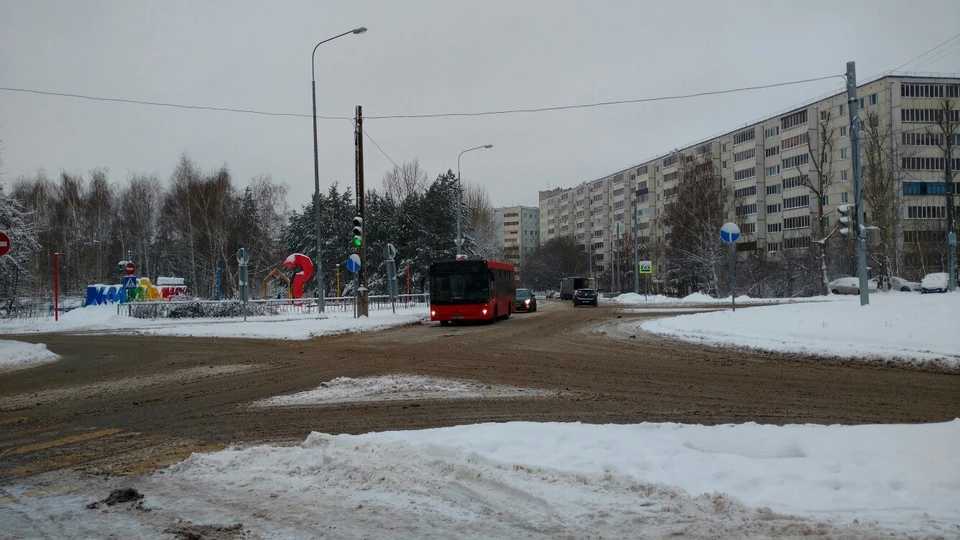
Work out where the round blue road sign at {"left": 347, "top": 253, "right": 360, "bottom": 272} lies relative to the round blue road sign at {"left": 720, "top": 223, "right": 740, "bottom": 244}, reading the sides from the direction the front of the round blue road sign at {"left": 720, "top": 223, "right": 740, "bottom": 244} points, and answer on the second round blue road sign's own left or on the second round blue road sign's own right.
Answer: on the second round blue road sign's own right

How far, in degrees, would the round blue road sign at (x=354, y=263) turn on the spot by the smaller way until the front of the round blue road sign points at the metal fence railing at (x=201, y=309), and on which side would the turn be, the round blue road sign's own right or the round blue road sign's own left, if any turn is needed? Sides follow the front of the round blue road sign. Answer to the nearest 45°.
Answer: approximately 135° to the round blue road sign's own right

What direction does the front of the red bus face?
toward the camera

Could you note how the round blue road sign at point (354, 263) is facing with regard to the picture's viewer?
facing the viewer

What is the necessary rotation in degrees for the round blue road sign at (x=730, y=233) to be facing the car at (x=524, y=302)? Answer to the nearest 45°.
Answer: approximately 135° to its right

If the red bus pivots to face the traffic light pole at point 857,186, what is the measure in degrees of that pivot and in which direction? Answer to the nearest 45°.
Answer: approximately 45° to its left

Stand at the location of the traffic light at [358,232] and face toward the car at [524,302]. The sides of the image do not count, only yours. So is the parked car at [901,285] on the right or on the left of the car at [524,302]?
right

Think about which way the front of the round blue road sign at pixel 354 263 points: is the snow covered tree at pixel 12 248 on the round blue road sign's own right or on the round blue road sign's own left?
on the round blue road sign's own right

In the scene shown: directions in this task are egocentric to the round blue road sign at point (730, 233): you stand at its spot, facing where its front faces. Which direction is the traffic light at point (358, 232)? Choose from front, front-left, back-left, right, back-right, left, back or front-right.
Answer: right

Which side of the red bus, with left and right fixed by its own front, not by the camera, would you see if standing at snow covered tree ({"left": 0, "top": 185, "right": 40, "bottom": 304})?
right

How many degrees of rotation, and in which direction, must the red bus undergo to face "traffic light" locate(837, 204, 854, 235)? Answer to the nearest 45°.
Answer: approximately 45° to its left

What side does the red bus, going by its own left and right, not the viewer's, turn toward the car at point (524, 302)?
back

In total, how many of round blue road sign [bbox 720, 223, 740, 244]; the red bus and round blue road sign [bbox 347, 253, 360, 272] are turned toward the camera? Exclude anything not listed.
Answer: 3

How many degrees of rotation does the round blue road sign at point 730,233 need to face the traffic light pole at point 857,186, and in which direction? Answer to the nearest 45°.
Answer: approximately 45° to its left
